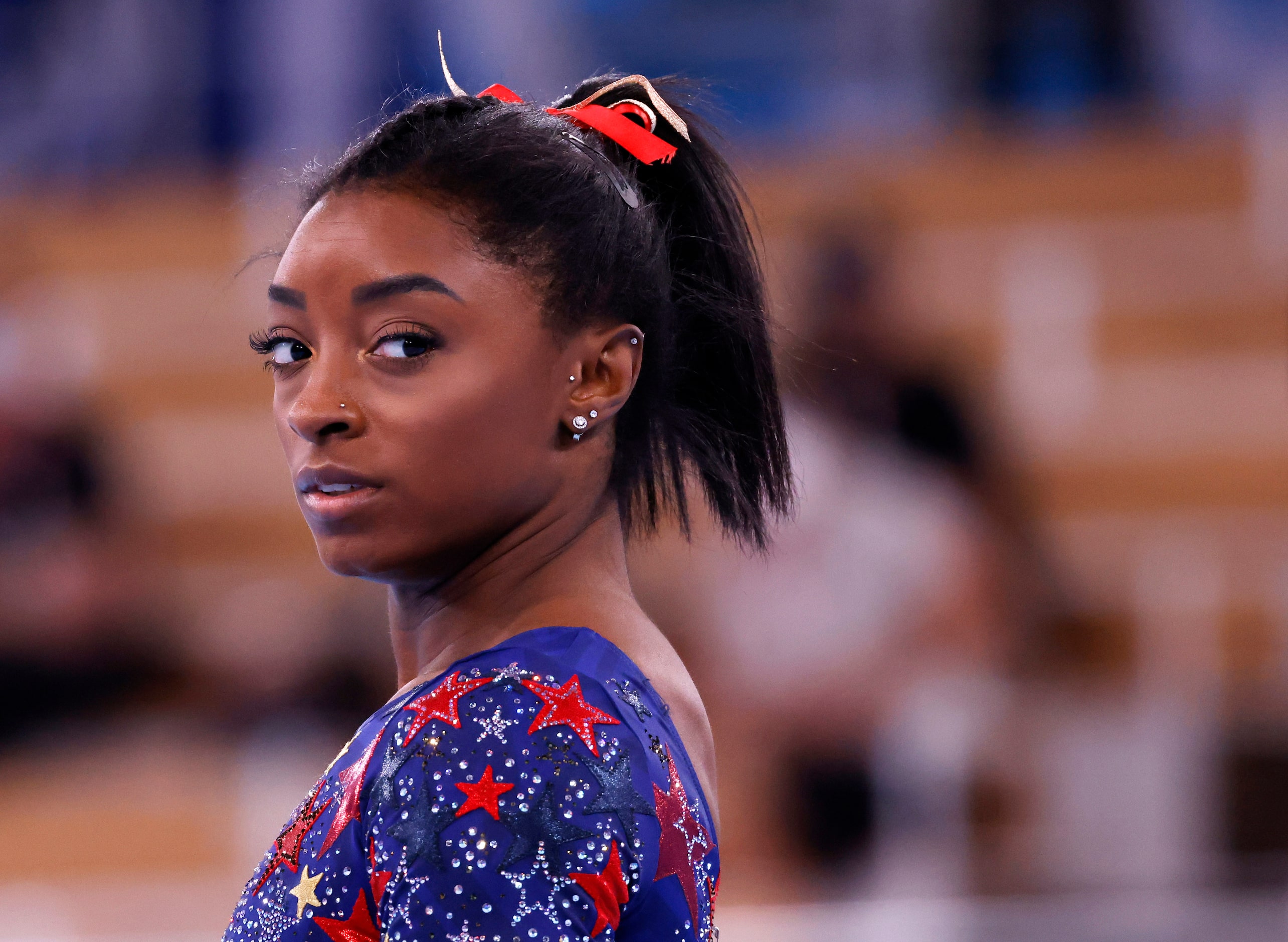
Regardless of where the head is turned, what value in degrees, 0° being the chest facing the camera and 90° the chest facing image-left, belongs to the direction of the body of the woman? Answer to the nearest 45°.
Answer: approximately 90°

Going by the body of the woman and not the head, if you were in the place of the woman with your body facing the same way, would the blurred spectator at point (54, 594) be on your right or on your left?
on your right

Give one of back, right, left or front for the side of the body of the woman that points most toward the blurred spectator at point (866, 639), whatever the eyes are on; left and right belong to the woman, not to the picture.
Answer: right

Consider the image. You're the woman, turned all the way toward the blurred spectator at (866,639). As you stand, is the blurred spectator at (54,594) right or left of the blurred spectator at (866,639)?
left

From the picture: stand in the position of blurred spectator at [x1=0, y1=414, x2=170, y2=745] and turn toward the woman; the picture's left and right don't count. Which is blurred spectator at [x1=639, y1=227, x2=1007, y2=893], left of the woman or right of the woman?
left

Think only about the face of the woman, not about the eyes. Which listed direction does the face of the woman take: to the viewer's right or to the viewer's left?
to the viewer's left
